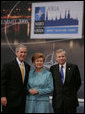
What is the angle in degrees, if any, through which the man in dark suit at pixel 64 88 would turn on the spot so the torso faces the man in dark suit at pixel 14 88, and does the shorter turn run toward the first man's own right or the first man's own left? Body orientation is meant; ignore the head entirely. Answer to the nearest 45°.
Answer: approximately 90° to the first man's own right

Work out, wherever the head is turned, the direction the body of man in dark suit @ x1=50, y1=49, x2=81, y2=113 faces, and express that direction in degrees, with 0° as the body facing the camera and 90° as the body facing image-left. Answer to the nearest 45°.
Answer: approximately 0°

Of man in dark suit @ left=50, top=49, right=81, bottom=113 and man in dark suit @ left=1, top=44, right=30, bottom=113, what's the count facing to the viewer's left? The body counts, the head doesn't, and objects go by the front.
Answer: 0

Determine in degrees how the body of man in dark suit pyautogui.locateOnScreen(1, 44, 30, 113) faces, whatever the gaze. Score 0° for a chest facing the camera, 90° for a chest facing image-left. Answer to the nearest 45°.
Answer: approximately 315°
